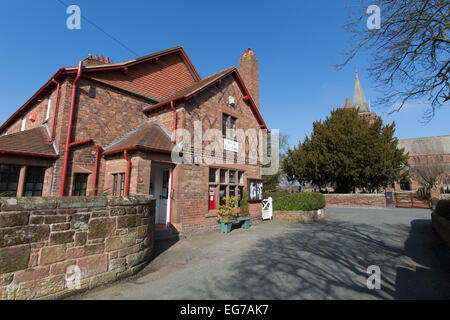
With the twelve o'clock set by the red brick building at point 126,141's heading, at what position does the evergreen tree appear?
The evergreen tree is roughly at 10 o'clock from the red brick building.

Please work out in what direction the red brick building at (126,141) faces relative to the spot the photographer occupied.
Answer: facing the viewer and to the right of the viewer

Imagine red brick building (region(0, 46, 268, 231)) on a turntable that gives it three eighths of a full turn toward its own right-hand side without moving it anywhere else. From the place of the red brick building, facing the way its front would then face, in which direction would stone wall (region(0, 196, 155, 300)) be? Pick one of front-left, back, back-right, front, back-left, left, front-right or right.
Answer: left

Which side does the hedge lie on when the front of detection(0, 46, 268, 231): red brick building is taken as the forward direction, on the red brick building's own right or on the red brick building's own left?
on the red brick building's own left

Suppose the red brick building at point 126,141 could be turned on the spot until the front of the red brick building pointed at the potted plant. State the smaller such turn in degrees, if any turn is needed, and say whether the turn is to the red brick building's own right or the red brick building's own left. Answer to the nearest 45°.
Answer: approximately 45° to the red brick building's own left

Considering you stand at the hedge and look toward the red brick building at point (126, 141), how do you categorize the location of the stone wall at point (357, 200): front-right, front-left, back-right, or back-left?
back-right
